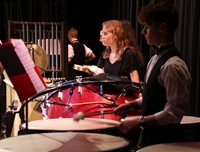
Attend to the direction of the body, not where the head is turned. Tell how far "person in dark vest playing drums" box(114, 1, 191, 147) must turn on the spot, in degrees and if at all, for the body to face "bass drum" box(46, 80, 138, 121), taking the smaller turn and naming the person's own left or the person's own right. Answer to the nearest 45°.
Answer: approximately 45° to the person's own right

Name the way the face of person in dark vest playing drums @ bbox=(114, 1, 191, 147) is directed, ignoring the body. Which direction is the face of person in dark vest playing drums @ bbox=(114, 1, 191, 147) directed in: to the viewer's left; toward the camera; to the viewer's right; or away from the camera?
to the viewer's left

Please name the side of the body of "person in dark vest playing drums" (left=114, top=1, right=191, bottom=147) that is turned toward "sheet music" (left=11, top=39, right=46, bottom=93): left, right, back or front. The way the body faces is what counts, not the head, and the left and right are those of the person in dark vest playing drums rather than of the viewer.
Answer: front

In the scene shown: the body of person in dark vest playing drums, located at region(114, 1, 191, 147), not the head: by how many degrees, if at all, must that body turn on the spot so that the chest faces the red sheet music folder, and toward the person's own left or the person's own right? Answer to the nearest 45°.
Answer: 0° — they already face it

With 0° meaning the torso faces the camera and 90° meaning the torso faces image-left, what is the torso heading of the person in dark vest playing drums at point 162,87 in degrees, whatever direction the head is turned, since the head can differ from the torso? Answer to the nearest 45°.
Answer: approximately 90°

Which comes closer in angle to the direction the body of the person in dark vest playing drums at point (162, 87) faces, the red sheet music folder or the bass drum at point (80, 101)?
the red sheet music folder

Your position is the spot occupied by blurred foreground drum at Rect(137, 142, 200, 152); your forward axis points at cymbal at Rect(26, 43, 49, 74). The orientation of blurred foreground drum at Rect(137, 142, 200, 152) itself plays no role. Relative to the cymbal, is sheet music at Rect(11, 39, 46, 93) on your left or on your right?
left
